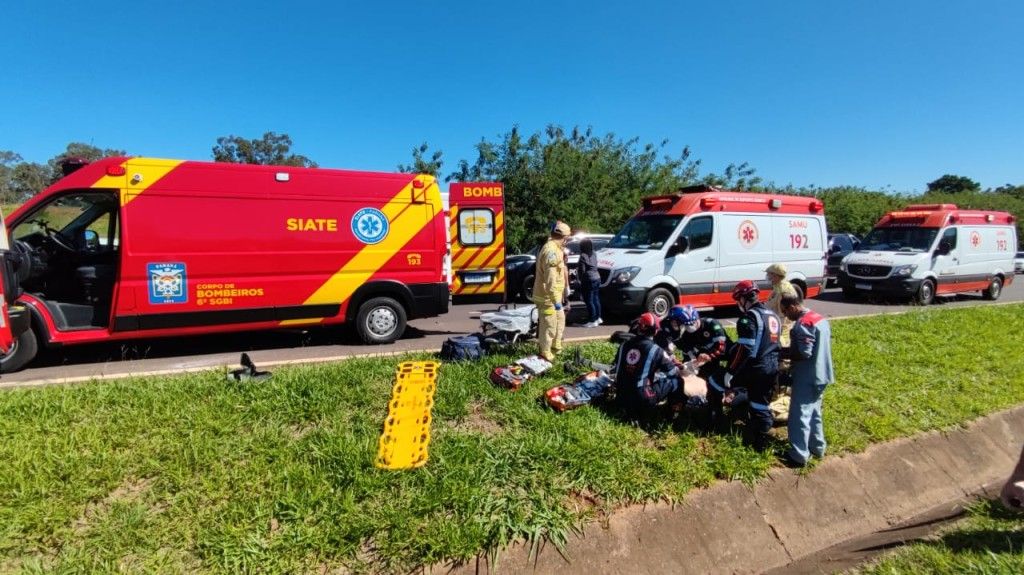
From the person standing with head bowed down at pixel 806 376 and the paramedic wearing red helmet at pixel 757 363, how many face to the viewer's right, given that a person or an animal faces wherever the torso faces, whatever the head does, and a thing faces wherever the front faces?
0

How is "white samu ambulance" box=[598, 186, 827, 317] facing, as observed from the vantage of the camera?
facing the viewer and to the left of the viewer

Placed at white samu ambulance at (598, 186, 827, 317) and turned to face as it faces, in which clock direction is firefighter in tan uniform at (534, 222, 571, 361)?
The firefighter in tan uniform is roughly at 11 o'clock from the white samu ambulance.

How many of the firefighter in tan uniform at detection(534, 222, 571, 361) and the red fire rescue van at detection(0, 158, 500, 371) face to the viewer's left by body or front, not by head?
1

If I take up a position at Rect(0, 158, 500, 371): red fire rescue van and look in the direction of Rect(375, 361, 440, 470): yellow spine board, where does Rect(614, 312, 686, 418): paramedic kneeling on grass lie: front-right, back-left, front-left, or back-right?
front-left

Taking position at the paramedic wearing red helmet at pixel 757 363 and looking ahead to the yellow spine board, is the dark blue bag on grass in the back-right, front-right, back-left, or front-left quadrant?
front-right

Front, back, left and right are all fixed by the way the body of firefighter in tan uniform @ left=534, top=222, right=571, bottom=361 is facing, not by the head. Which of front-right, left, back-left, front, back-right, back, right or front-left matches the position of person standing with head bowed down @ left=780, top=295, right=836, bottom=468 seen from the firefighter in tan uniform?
front-right

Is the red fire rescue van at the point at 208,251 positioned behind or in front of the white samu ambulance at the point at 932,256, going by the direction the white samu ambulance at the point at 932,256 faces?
in front

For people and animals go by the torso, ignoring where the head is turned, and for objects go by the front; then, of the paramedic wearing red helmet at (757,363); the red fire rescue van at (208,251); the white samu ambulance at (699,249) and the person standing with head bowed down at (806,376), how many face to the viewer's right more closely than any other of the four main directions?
0

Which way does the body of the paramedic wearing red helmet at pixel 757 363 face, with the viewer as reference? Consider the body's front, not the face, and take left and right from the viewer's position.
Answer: facing away from the viewer and to the left of the viewer

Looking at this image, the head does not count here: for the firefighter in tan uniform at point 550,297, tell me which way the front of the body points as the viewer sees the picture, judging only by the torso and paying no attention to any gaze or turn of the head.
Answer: to the viewer's right

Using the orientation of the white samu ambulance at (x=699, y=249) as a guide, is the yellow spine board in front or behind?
in front

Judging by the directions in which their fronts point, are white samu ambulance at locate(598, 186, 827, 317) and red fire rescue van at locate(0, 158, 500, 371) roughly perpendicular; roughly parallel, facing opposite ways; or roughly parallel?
roughly parallel

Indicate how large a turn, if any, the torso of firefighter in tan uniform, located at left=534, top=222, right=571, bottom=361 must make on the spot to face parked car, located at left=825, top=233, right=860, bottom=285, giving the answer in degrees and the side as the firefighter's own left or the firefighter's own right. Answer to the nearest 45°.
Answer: approximately 45° to the firefighter's own left

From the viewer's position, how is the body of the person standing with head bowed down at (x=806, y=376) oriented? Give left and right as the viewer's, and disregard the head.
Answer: facing away from the viewer and to the left of the viewer
